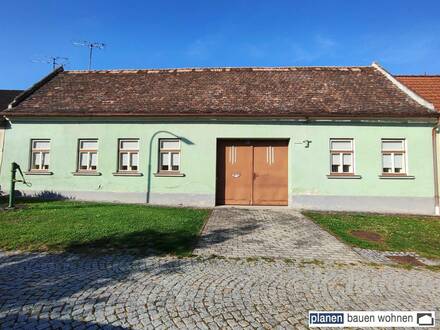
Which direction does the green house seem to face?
toward the camera

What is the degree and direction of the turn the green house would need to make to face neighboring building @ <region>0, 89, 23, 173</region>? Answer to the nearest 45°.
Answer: approximately 90° to its right

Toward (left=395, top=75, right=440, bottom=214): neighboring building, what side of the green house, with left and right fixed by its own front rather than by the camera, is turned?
left
